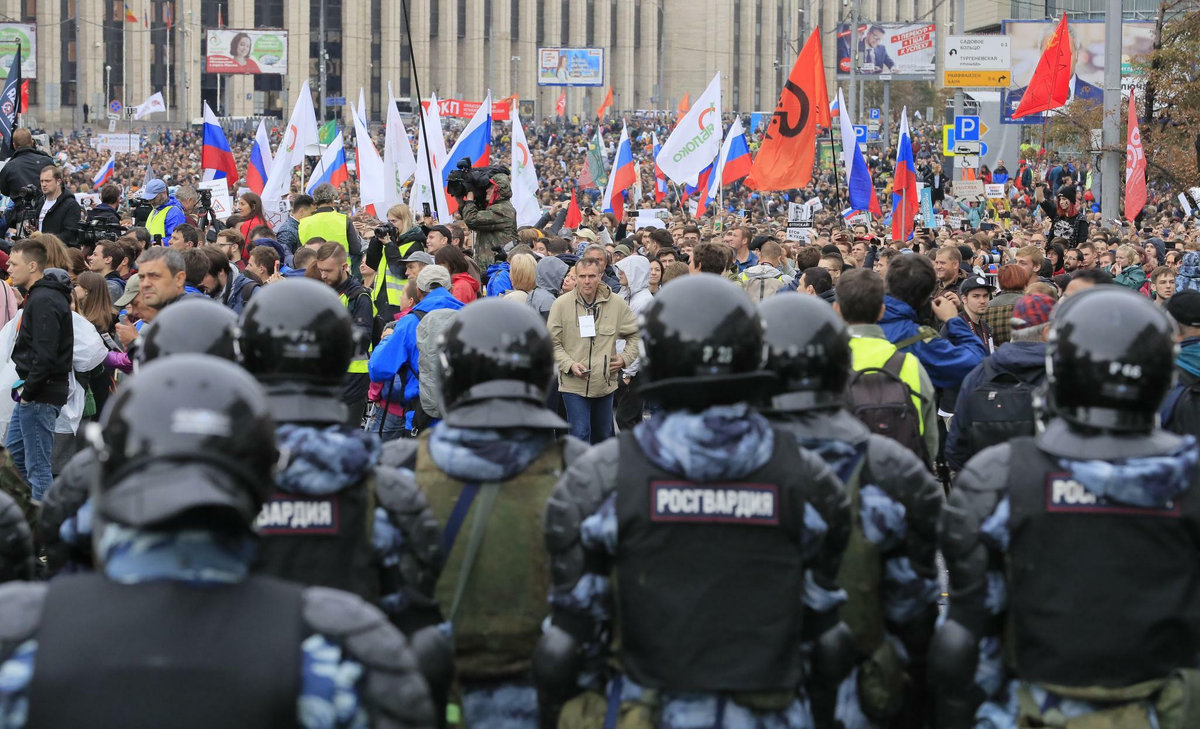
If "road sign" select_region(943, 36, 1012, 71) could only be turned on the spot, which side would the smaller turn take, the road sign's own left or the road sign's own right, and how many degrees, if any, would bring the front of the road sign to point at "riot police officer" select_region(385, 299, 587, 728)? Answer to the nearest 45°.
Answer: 0° — it already faces them

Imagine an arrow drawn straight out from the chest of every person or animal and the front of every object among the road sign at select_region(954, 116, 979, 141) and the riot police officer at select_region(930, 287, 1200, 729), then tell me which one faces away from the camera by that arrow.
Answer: the riot police officer

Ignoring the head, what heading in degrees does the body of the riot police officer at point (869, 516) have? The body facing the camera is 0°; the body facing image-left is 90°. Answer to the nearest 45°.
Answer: approximately 180°

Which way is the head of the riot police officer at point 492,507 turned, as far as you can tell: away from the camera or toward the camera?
away from the camera

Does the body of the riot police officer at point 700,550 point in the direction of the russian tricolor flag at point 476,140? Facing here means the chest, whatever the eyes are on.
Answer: yes

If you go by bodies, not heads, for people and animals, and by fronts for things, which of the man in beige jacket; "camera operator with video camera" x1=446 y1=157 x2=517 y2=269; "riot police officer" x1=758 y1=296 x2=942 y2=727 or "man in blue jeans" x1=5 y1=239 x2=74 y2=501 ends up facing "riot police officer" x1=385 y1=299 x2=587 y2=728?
the man in beige jacket

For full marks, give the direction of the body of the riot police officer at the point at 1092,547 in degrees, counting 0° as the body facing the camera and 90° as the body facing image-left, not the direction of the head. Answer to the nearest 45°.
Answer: approximately 180°
